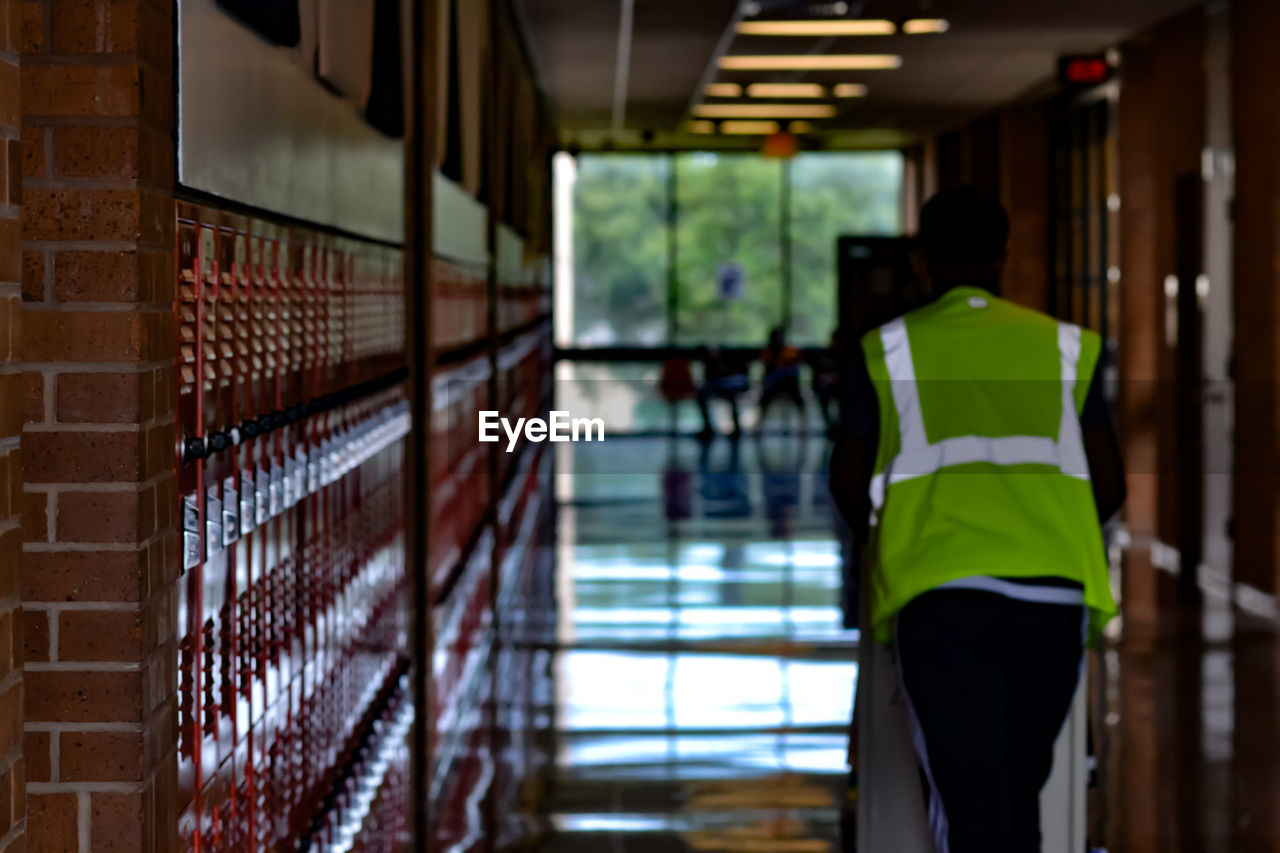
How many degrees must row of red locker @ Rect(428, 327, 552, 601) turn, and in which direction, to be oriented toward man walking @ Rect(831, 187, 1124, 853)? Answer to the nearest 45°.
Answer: approximately 90° to its right

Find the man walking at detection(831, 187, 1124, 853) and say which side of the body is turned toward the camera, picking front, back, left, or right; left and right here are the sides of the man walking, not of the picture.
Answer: back

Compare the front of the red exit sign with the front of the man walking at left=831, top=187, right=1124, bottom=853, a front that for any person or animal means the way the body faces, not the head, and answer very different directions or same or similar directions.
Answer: very different directions

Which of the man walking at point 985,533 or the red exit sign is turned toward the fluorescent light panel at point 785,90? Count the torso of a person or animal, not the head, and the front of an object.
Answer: the man walking

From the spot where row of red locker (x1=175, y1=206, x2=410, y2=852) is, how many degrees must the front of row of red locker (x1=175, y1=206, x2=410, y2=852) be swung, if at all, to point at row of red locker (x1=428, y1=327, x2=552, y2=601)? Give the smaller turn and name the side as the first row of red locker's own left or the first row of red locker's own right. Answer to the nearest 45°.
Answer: approximately 90° to the first row of red locker's own left

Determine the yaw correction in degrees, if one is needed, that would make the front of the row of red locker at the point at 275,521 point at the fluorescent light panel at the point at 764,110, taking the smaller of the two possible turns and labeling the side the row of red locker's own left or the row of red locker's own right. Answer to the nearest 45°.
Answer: approximately 90° to the row of red locker's own left

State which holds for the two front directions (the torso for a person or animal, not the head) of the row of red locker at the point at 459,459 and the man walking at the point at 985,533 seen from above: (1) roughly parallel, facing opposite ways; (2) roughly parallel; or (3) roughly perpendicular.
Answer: roughly perpendicular

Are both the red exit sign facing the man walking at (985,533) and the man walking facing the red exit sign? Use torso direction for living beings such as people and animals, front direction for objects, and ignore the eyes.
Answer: yes

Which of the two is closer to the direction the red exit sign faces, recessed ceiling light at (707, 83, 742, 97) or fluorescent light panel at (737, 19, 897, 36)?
the fluorescent light panel

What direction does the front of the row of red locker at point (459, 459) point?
to the viewer's right

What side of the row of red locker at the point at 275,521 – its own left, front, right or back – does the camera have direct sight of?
right

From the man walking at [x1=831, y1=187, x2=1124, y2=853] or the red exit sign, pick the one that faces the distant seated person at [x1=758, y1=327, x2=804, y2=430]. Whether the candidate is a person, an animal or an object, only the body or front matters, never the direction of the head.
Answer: the man walking
